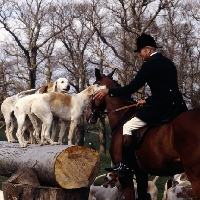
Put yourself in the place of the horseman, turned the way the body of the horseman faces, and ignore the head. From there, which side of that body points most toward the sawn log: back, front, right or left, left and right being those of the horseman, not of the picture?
front

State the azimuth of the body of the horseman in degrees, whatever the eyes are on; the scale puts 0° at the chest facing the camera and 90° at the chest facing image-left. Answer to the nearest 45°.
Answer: approximately 90°

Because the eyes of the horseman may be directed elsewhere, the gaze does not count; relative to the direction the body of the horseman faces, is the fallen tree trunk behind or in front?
in front
